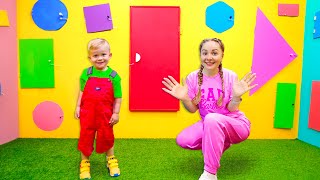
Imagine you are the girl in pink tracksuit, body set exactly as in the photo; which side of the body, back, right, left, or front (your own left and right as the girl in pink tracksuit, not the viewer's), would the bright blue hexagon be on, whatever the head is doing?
back

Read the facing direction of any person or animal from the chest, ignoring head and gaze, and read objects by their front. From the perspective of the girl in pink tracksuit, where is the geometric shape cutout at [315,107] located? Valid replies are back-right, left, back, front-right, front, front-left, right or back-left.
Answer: back-left

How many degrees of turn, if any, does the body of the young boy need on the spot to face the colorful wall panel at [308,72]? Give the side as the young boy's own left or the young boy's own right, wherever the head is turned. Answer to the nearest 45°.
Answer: approximately 90° to the young boy's own left

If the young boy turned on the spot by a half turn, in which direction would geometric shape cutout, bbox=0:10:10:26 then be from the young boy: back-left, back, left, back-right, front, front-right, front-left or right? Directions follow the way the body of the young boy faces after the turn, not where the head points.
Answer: front-left

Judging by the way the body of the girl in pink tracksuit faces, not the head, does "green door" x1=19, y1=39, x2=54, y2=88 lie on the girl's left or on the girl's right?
on the girl's right

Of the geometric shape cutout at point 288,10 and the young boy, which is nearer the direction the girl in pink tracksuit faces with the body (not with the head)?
the young boy

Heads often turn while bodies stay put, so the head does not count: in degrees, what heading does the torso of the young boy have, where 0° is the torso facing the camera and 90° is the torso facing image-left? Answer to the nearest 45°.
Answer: approximately 0°

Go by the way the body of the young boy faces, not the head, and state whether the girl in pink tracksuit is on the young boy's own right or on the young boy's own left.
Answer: on the young boy's own left

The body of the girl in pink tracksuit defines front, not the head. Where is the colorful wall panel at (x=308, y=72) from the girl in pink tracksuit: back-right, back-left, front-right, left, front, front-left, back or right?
back-left

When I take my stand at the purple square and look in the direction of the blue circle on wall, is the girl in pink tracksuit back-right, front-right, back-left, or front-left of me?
back-left
